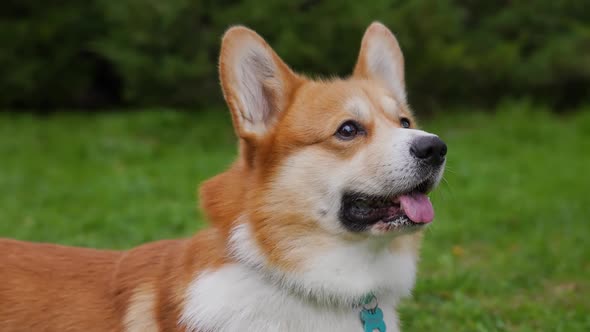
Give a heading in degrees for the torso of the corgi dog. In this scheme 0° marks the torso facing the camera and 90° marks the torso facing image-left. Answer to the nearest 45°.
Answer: approximately 270°
